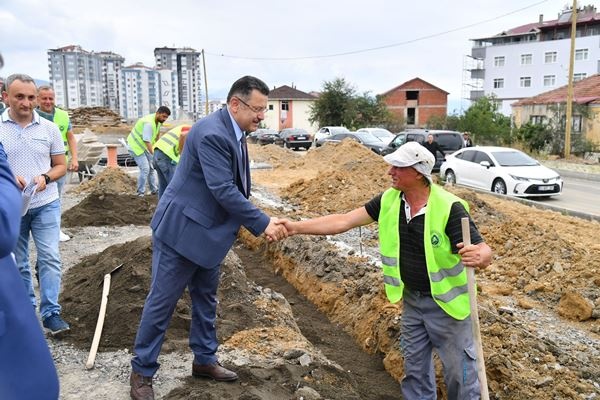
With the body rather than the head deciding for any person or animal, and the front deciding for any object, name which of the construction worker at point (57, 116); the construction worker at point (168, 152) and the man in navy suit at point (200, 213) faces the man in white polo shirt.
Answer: the construction worker at point (57, 116)

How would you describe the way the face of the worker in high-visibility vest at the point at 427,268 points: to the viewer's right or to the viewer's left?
to the viewer's left

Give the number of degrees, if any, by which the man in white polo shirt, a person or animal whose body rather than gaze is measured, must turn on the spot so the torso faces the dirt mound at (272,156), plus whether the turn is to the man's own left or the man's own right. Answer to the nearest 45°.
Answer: approximately 135° to the man's own left

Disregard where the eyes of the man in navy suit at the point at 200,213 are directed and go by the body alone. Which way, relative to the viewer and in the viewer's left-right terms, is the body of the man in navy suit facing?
facing to the right of the viewer

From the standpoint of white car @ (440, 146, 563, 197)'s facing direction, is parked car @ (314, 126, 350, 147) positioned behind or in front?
behind

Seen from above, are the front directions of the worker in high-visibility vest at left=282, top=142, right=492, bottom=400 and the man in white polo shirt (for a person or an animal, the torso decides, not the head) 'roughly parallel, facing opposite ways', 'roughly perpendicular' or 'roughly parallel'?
roughly perpendicular

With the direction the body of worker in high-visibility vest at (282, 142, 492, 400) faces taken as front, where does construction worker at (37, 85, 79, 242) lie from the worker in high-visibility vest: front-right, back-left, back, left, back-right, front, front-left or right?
right

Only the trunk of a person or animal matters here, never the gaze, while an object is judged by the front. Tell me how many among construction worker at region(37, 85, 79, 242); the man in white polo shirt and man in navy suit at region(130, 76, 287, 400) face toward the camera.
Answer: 2

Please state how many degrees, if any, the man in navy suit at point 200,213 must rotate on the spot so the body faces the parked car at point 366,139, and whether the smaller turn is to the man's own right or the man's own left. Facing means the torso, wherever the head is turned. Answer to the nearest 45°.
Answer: approximately 90° to the man's own left

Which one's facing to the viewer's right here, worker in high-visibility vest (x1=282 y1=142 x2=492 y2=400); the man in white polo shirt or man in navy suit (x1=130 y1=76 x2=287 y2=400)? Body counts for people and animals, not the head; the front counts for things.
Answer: the man in navy suit
